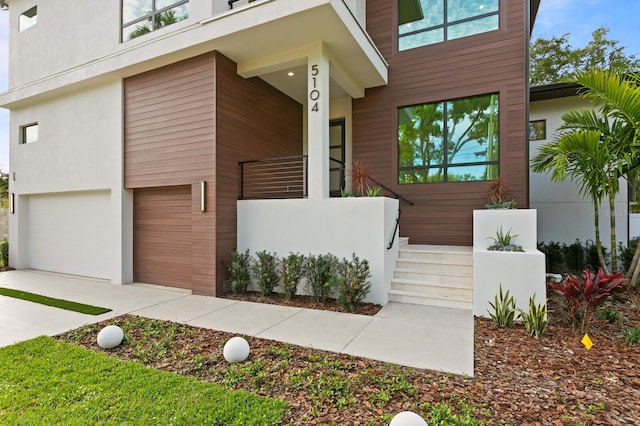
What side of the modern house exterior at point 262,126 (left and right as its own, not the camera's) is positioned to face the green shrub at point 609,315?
left

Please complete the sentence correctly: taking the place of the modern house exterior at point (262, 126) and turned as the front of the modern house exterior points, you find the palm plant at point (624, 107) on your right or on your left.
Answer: on your left

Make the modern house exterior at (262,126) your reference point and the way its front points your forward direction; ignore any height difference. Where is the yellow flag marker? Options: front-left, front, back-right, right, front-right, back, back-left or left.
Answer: left

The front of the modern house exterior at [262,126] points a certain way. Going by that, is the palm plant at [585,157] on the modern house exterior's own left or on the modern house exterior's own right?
on the modern house exterior's own left

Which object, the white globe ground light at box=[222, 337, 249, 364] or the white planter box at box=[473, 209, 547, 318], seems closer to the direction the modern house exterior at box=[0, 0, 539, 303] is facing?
the white globe ground light

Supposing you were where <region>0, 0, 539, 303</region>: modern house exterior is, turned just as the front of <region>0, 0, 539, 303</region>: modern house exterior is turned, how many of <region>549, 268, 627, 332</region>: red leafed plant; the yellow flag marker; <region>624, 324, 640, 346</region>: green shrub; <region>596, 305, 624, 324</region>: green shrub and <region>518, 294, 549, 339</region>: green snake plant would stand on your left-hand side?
5

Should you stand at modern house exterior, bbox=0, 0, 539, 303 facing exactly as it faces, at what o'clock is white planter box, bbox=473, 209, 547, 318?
The white planter box is roughly at 9 o'clock from the modern house exterior.

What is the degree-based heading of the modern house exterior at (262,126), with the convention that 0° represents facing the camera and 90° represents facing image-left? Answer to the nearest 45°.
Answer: approximately 45°

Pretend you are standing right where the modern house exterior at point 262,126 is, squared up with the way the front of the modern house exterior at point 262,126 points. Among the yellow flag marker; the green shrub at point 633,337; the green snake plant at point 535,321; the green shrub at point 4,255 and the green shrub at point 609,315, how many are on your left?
4

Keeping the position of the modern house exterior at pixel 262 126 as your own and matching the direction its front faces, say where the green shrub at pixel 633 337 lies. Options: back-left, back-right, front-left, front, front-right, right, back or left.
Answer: left

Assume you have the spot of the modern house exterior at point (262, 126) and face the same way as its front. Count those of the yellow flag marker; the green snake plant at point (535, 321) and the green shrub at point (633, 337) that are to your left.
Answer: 3

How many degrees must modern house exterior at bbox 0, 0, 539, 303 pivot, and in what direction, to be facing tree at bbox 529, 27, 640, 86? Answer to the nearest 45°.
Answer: approximately 180°

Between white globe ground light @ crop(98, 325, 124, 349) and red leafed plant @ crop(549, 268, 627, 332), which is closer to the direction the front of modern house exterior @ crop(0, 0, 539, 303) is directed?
the white globe ground light

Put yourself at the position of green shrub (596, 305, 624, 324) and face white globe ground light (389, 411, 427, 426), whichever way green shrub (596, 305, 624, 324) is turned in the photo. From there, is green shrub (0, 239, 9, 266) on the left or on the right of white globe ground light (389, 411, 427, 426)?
right

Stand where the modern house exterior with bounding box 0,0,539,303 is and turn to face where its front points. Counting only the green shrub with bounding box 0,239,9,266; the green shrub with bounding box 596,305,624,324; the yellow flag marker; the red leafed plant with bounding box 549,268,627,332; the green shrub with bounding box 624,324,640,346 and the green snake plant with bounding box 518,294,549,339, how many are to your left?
5
